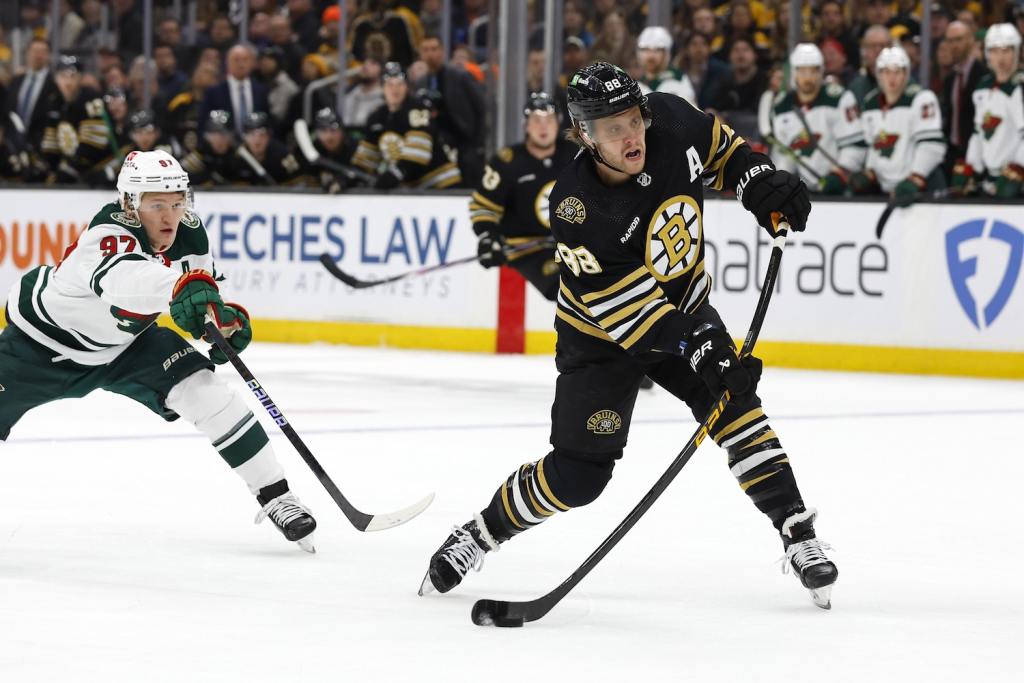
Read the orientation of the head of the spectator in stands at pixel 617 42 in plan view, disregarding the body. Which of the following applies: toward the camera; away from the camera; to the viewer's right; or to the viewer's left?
toward the camera

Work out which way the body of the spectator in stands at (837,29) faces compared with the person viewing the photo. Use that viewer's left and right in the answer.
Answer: facing the viewer

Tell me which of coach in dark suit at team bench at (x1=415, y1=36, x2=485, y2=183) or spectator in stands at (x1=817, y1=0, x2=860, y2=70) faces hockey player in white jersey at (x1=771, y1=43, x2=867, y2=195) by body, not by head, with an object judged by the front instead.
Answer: spectator in stands at (x1=817, y1=0, x2=860, y2=70)

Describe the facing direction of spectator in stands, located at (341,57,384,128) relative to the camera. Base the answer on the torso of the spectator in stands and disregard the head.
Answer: toward the camera

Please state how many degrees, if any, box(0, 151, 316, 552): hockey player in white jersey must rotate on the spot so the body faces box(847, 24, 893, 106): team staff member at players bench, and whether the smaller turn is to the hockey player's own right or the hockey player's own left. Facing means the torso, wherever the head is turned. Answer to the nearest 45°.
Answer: approximately 90° to the hockey player's own left

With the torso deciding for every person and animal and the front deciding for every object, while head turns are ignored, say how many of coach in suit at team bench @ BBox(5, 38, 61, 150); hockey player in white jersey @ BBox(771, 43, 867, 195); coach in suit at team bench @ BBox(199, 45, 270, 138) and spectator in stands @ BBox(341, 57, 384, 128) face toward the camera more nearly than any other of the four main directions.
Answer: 4

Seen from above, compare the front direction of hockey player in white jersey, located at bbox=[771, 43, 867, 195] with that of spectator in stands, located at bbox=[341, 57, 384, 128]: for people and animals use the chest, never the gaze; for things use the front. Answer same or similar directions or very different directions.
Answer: same or similar directions

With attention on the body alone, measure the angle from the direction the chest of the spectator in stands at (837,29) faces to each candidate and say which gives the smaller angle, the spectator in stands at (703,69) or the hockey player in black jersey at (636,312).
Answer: the hockey player in black jersey

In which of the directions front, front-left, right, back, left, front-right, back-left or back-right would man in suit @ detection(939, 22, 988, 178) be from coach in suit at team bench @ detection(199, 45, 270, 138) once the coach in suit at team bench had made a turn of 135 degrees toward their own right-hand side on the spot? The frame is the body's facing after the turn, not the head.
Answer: back

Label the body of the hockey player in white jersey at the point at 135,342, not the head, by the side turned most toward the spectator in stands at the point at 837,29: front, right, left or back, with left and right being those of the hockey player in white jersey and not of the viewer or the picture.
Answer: left

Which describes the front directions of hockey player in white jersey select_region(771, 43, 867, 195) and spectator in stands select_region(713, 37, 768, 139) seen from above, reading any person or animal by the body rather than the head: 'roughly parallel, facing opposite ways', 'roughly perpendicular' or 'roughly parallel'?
roughly parallel

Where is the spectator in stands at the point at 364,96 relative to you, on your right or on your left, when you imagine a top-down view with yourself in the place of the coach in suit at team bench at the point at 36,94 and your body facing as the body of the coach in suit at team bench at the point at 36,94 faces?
on your left

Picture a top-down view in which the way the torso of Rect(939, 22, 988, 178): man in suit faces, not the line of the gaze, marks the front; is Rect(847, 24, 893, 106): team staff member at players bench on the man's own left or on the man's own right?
on the man's own right

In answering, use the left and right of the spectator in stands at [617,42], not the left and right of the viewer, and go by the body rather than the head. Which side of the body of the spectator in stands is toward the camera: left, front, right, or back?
front

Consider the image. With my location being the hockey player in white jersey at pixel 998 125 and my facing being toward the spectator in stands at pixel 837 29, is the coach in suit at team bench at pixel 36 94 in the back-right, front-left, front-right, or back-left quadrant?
front-left
